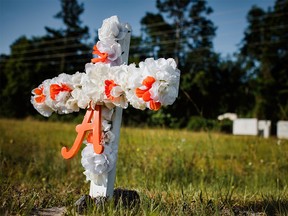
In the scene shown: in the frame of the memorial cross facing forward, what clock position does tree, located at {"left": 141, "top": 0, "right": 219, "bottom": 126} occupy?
The tree is roughly at 5 o'clock from the memorial cross.

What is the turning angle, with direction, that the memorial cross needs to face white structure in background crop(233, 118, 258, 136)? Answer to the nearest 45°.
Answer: approximately 180°

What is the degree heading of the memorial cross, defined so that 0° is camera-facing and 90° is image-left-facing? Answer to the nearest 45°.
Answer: approximately 45°

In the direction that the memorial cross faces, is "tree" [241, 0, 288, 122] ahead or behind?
behind

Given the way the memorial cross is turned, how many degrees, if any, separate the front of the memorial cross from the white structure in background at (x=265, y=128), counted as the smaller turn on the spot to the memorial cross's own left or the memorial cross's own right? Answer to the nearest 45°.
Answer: approximately 180°

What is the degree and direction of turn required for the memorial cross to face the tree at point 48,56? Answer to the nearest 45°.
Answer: approximately 135° to its right

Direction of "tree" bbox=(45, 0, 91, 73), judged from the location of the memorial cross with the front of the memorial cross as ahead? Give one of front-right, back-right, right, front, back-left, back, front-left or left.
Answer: back-right
